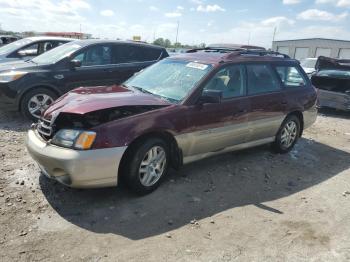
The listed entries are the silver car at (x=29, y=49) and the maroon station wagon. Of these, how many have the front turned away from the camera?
0

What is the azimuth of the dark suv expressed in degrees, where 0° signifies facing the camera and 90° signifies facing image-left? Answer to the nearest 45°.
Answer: approximately 45°

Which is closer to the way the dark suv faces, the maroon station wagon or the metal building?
the maroon station wagon

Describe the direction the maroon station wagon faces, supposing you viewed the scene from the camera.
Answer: facing the viewer and to the left of the viewer

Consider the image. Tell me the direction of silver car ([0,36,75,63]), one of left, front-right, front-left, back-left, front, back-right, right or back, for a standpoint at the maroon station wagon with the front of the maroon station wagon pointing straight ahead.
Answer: right

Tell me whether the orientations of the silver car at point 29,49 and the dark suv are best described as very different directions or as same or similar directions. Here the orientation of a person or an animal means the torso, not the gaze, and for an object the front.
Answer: same or similar directions

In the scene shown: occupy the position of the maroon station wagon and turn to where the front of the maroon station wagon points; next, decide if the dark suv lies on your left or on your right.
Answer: on your right

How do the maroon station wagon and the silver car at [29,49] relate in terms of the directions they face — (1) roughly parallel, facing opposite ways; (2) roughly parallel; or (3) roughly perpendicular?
roughly parallel

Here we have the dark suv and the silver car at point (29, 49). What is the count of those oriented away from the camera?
0

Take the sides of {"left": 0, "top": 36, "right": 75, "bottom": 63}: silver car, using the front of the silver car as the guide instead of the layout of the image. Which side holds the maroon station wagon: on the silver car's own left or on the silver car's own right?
on the silver car's own left

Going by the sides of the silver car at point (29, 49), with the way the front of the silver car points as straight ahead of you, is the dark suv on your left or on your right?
on your left

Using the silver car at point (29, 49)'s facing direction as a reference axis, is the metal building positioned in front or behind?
behind

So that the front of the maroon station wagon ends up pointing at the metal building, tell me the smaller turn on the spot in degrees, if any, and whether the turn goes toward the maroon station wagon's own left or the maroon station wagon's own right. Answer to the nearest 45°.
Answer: approximately 180°

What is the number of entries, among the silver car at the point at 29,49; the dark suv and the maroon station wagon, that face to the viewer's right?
0
